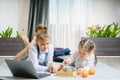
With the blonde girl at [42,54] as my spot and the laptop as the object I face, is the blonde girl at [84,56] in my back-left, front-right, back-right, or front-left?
back-left

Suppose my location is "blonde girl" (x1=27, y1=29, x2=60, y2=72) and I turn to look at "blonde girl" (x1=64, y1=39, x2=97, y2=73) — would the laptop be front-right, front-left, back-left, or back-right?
back-right

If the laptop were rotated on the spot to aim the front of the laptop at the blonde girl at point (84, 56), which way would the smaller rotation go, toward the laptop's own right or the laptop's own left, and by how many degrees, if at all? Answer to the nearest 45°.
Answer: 0° — it already faces them

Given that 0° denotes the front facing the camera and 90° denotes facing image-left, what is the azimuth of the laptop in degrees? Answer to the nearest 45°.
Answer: approximately 225°
